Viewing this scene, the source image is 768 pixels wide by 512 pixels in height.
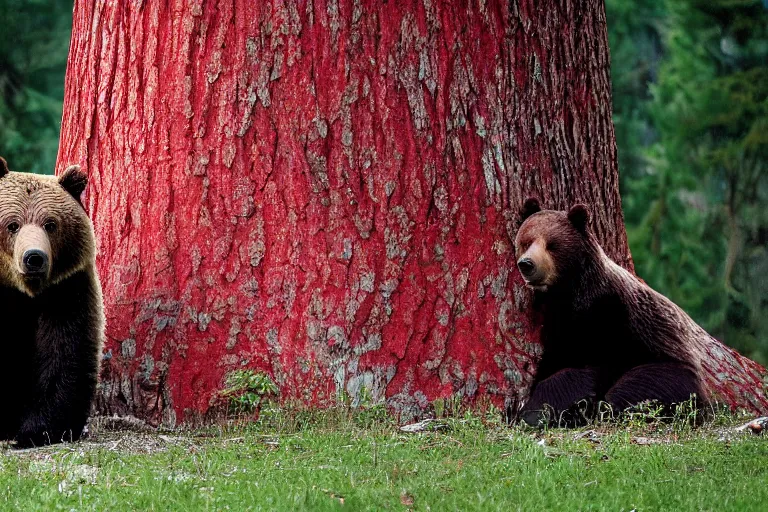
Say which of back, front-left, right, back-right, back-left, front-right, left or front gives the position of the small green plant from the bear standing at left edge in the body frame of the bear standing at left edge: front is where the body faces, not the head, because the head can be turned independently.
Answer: left

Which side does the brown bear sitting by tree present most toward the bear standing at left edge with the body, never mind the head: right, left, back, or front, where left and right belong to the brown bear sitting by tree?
front

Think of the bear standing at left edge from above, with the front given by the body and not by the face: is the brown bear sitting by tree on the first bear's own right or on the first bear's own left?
on the first bear's own left

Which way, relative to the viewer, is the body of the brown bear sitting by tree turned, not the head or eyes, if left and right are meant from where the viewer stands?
facing the viewer and to the left of the viewer

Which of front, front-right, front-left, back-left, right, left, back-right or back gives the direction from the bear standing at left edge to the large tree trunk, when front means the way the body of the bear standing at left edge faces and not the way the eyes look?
left

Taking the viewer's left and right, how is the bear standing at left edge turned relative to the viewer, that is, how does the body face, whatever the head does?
facing the viewer

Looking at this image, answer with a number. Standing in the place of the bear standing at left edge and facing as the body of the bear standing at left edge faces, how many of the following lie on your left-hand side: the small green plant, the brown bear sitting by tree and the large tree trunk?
3

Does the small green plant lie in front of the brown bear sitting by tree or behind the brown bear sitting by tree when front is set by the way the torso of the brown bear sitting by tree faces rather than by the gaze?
in front

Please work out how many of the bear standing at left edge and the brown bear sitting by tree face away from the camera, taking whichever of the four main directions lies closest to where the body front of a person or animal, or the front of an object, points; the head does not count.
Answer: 0

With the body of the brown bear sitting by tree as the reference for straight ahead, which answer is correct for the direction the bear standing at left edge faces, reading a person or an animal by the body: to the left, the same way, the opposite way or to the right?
to the left
